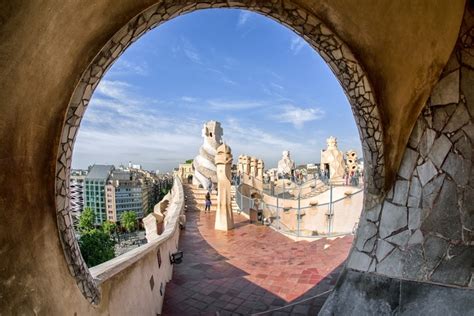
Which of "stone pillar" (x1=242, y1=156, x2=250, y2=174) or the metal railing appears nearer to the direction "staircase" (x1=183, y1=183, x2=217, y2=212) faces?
the metal railing

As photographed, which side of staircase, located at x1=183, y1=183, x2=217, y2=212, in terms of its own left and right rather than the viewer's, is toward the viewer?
front

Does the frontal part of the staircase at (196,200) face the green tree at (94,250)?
no

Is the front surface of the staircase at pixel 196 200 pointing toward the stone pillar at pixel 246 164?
no

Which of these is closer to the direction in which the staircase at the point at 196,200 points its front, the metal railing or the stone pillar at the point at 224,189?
the stone pillar

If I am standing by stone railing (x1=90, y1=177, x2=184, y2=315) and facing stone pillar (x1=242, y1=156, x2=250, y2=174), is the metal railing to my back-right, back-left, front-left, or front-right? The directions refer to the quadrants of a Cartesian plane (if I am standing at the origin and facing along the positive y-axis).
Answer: front-right

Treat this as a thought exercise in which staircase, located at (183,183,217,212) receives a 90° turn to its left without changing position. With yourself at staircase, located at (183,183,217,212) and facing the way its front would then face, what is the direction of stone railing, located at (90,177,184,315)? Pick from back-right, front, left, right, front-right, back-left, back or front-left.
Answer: right

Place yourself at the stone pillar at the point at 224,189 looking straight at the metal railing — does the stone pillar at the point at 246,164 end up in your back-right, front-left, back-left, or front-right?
front-left

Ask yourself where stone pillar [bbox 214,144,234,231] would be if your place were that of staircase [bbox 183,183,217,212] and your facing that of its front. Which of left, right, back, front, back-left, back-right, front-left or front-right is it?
front
